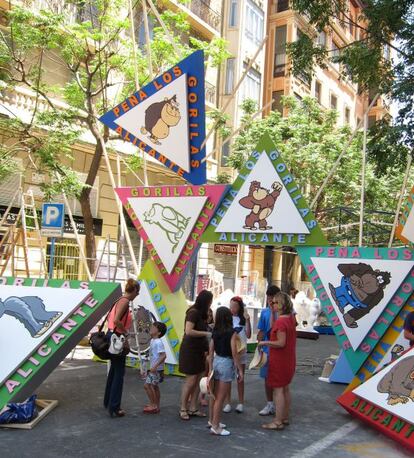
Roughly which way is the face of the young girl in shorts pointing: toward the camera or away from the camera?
away from the camera

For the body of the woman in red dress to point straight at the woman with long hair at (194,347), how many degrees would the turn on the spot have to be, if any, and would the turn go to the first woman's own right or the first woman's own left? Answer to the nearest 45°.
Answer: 0° — they already face them

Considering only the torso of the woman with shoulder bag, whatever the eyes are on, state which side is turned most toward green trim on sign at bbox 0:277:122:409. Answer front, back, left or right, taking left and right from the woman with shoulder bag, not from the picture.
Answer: back

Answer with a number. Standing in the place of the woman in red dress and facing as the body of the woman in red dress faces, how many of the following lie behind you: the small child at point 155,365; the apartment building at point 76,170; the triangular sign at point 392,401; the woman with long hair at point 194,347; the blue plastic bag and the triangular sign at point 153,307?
1

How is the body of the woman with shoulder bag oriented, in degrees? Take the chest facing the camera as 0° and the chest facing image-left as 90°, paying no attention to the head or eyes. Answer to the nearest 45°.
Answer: approximately 270°

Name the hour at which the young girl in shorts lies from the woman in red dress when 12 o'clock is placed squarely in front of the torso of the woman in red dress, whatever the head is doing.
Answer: The young girl in shorts is roughly at 11 o'clock from the woman in red dress.

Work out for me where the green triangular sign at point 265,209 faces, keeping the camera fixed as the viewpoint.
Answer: facing the viewer

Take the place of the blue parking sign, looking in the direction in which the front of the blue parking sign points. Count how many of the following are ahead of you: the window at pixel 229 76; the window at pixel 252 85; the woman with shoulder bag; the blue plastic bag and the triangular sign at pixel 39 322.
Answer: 3

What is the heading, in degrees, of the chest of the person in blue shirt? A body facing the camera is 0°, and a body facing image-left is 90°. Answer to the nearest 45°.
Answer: approximately 45°

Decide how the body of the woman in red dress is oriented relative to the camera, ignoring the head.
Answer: to the viewer's left

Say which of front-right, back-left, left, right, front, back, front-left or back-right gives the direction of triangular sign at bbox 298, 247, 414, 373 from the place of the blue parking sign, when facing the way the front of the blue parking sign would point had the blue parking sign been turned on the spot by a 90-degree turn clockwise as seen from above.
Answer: back-left

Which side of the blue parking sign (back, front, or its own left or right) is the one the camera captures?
front

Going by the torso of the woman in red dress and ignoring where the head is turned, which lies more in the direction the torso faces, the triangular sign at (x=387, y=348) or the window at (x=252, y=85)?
the window
